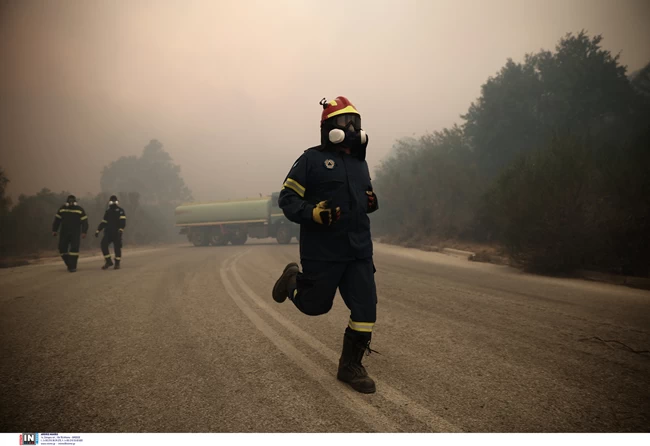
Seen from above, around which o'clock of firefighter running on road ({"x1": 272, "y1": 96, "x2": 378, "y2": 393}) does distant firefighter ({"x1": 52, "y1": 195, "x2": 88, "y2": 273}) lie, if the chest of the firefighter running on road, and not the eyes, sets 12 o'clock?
The distant firefighter is roughly at 6 o'clock from the firefighter running on road.

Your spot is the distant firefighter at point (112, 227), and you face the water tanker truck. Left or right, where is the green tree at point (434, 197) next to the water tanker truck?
right

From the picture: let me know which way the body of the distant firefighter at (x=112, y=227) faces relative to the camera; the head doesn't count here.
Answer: toward the camera

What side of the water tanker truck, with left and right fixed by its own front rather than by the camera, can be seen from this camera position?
right

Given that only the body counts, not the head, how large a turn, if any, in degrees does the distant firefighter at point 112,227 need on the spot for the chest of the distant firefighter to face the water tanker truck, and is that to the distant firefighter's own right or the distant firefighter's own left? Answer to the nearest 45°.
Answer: approximately 135° to the distant firefighter's own left

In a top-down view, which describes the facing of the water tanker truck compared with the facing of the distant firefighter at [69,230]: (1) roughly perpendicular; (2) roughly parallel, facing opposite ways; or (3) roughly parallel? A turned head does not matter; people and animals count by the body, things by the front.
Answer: roughly perpendicular

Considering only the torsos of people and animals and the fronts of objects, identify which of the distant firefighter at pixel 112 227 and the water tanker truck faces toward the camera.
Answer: the distant firefighter

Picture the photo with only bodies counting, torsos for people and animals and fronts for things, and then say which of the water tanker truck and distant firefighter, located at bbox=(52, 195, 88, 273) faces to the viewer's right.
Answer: the water tanker truck

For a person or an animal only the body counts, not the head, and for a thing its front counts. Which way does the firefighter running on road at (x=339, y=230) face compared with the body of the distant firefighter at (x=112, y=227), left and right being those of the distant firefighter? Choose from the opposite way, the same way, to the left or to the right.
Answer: the same way

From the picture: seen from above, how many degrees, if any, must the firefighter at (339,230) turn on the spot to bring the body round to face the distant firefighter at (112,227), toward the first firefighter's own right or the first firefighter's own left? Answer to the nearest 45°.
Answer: approximately 180°

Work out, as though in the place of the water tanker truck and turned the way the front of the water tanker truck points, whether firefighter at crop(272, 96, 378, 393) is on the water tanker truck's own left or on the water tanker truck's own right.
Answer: on the water tanker truck's own right
